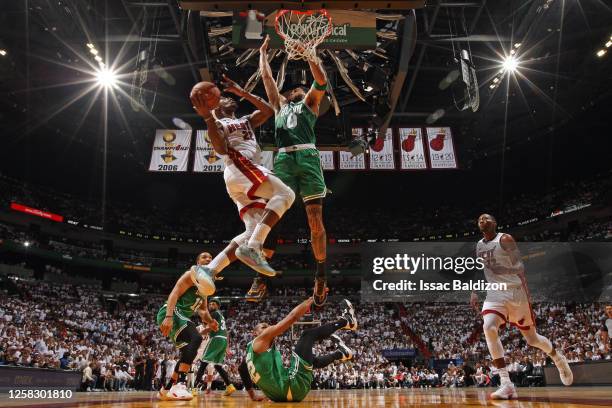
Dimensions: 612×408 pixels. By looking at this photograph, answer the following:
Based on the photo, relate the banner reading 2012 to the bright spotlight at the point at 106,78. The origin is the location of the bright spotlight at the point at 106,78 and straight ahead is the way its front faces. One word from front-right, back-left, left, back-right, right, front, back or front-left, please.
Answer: front-left

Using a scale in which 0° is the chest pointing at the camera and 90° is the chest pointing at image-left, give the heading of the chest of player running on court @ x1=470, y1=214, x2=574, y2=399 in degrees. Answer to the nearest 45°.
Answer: approximately 45°

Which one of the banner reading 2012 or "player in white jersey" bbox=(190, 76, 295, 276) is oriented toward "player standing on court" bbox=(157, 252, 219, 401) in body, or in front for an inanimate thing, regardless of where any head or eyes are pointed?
the banner reading 2012

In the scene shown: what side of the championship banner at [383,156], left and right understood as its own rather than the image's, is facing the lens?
front

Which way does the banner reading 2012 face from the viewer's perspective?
toward the camera

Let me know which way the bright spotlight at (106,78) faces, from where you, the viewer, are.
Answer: facing the viewer

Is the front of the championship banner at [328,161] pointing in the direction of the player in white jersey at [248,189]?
yes

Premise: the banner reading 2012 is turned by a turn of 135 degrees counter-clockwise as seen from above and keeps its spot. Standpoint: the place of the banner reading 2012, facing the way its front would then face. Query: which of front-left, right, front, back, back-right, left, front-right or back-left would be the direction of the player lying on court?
back-right
